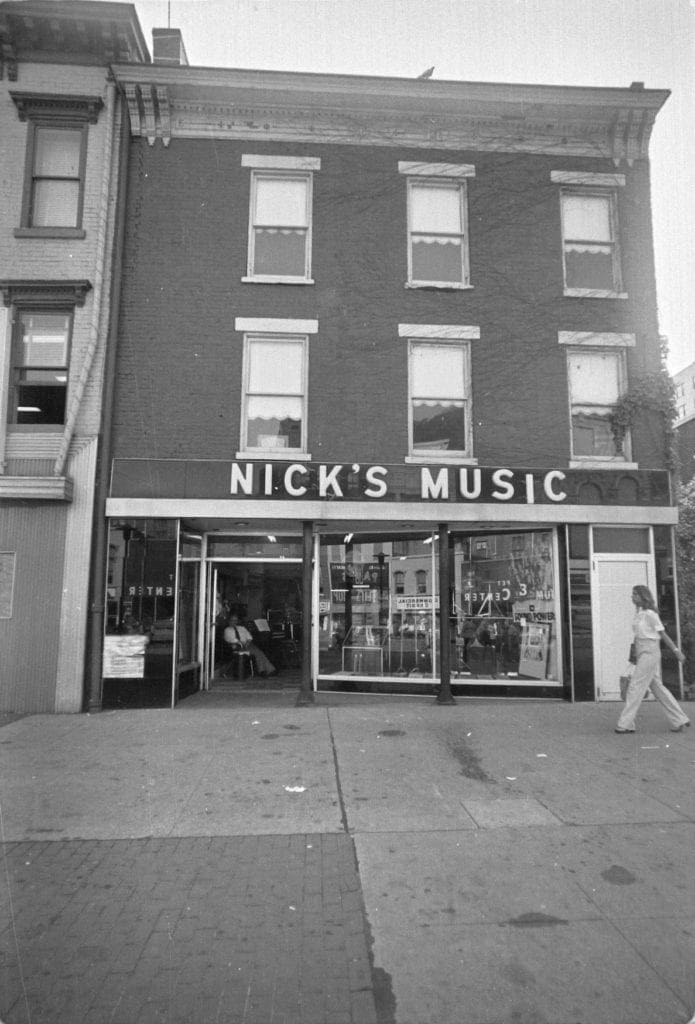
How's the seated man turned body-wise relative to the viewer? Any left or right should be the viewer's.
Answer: facing the viewer and to the right of the viewer

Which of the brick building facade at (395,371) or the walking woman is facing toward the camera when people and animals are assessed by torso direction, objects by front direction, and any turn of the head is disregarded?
the brick building facade

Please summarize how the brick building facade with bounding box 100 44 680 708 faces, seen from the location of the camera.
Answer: facing the viewer

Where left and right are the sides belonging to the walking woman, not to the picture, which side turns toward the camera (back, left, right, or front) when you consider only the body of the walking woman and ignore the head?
left

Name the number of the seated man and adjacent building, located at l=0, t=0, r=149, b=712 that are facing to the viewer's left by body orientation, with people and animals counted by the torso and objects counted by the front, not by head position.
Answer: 0

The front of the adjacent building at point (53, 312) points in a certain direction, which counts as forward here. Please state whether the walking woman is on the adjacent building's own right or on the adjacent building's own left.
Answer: on the adjacent building's own left

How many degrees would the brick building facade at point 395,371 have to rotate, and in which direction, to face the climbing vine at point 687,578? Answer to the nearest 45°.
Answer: approximately 90° to its left

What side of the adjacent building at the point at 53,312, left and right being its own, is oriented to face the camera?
front

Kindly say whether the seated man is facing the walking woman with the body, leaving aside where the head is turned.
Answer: yes
